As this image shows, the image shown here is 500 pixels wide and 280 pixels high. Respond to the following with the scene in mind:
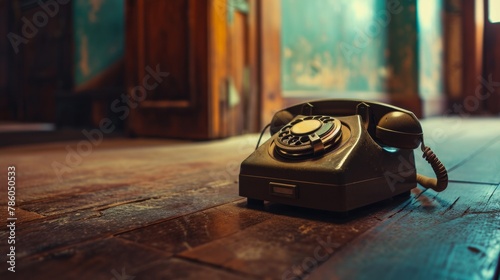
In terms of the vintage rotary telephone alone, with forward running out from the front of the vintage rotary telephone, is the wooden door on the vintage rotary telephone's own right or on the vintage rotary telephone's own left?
on the vintage rotary telephone's own right

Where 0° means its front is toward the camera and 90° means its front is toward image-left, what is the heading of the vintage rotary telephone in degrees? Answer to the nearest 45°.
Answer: approximately 45°
